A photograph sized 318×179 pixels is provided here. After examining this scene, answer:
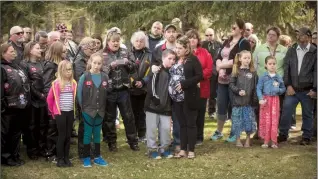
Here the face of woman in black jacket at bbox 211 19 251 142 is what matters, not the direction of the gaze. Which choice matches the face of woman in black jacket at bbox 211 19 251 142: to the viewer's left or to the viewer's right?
to the viewer's left

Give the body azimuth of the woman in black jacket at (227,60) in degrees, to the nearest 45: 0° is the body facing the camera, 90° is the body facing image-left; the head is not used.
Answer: approximately 45°

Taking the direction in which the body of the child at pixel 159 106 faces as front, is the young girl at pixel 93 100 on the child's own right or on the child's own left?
on the child's own right

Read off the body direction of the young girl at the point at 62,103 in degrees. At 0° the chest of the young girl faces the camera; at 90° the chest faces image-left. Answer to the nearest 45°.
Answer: approximately 315°

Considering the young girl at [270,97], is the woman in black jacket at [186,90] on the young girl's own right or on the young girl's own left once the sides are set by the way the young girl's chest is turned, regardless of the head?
on the young girl's own right

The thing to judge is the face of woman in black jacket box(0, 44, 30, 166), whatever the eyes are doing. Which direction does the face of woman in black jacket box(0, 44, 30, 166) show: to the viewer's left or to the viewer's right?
to the viewer's right

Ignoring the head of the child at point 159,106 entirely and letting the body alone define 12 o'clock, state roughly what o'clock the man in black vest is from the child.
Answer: The man in black vest is roughly at 8 o'clock from the child.

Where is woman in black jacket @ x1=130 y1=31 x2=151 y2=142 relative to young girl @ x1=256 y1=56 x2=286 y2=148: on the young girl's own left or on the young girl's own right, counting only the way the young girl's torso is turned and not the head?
on the young girl's own right

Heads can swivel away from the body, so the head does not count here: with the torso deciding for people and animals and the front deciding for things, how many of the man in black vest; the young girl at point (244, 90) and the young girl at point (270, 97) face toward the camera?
3

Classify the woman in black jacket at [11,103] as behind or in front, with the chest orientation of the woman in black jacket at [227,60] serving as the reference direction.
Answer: in front

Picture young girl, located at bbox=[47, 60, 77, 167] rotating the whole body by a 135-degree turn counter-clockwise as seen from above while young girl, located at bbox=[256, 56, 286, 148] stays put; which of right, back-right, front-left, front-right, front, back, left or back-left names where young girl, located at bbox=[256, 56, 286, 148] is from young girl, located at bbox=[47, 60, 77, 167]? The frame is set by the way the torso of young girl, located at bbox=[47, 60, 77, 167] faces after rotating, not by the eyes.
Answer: right
